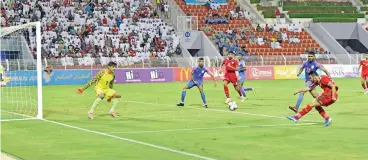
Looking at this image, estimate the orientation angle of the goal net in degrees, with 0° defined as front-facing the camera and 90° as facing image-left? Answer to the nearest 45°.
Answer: approximately 270°
